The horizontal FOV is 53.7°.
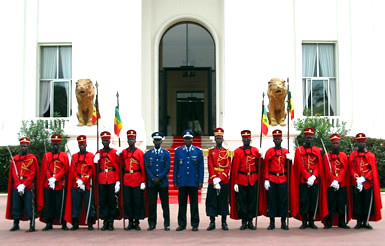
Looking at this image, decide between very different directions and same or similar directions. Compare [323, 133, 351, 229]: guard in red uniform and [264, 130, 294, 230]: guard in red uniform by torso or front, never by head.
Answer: same or similar directions

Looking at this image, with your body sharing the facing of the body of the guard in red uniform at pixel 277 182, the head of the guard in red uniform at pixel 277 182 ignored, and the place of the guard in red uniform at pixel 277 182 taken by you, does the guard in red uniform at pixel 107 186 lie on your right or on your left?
on your right

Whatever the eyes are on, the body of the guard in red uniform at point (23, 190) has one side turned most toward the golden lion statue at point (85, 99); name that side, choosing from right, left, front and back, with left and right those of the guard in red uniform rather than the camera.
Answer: back

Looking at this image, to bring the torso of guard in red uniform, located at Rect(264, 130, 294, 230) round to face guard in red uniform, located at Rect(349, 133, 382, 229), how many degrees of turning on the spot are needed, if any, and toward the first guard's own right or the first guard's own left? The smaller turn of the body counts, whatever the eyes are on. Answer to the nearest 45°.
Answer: approximately 90° to the first guard's own left

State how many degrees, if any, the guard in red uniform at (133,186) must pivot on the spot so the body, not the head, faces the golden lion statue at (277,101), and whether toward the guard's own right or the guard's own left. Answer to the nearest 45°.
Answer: approximately 135° to the guard's own left

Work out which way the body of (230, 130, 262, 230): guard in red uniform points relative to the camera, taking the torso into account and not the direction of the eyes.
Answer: toward the camera

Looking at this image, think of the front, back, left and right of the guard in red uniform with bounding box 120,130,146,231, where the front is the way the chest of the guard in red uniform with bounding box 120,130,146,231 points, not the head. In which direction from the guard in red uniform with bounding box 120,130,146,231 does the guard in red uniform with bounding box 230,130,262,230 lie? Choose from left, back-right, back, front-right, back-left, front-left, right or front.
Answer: left

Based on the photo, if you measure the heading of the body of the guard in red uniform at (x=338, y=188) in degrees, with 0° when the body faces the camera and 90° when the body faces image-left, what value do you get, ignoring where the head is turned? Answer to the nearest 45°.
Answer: approximately 0°

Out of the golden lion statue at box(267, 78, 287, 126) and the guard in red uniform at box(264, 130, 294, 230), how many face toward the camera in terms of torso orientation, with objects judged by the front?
2

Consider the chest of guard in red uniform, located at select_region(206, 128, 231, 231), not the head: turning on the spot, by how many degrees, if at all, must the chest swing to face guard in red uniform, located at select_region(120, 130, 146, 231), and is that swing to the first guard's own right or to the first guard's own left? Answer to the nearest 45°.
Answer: approximately 90° to the first guard's own right

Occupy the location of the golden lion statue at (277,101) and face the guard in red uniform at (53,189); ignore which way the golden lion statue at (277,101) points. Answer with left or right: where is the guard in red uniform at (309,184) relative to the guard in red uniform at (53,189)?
left

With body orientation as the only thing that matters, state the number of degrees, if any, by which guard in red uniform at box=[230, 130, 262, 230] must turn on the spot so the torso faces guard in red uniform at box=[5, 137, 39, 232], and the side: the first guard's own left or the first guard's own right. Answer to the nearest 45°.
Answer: approximately 90° to the first guard's own right

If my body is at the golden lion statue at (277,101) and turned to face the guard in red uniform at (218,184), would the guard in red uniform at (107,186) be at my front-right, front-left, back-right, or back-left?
front-right

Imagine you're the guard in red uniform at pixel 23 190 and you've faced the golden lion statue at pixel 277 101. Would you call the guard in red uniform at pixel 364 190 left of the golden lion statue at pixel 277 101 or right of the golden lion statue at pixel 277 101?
right

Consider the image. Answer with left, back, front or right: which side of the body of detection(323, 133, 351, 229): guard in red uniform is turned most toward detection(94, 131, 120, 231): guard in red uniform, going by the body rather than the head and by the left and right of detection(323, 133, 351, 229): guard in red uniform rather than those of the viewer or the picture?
right

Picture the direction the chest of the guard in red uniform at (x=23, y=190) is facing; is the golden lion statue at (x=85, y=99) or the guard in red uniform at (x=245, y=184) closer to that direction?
the guard in red uniform

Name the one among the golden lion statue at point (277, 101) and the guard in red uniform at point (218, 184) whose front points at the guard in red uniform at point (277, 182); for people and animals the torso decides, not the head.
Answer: the golden lion statue

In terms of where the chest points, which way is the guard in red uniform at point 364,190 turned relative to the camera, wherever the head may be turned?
toward the camera
